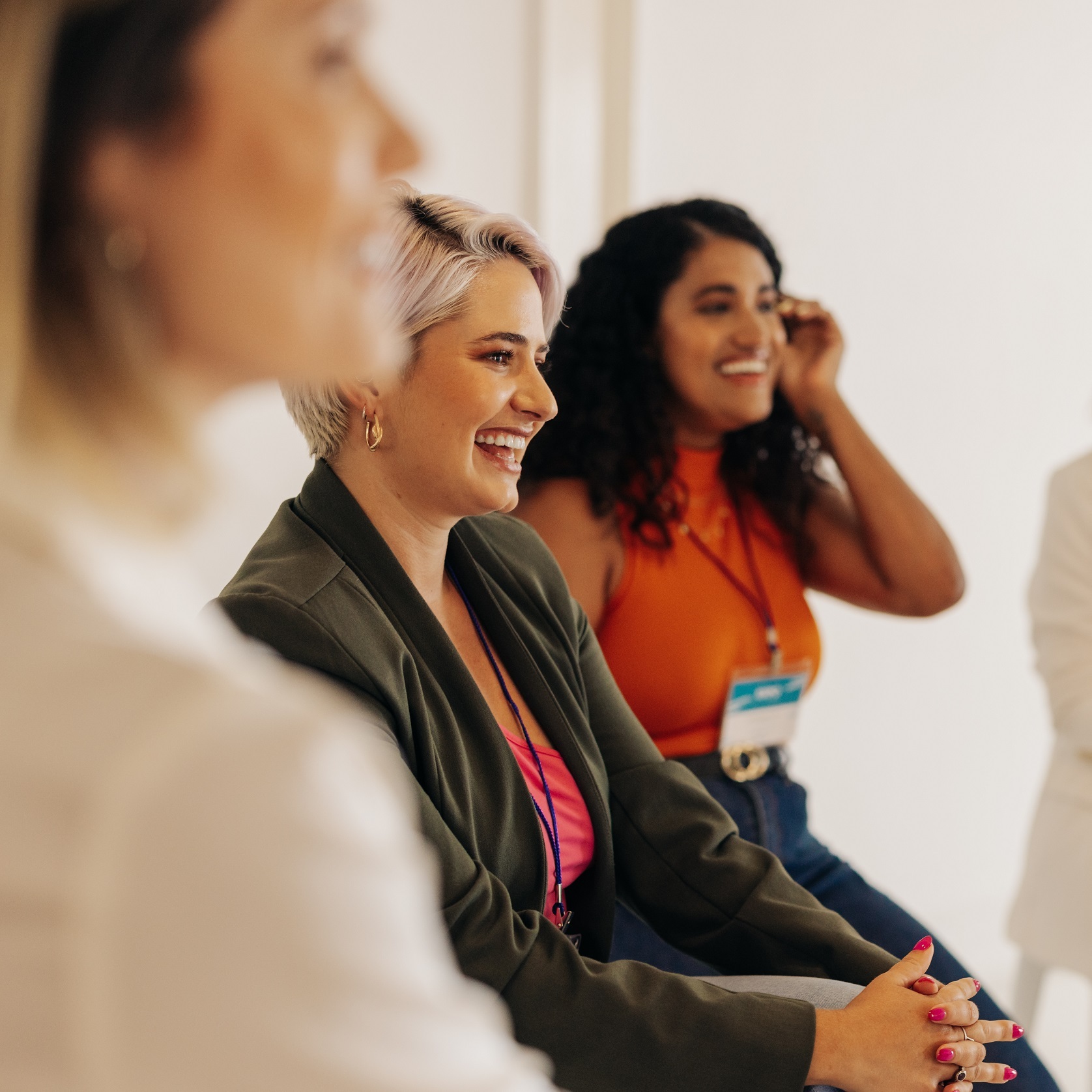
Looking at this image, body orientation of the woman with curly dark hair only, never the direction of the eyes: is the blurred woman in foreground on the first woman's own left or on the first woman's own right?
on the first woman's own right

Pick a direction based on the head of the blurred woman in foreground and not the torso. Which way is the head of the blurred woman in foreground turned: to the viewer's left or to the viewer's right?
to the viewer's right

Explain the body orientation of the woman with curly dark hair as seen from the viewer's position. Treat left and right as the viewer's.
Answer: facing the viewer and to the right of the viewer

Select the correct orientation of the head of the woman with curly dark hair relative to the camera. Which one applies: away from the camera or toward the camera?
toward the camera
